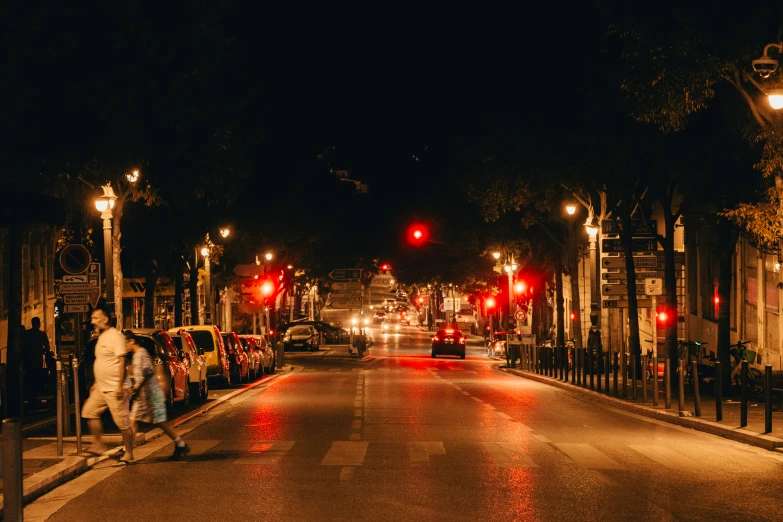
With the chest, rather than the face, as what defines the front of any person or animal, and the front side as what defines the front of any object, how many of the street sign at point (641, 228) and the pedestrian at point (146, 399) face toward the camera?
1

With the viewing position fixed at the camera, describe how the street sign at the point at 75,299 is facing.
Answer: facing the viewer

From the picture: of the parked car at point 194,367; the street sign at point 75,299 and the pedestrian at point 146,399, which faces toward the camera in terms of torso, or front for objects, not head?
the street sign

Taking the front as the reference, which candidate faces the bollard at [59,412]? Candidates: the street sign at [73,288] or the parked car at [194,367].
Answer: the street sign

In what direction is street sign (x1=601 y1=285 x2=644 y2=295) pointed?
toward the camera

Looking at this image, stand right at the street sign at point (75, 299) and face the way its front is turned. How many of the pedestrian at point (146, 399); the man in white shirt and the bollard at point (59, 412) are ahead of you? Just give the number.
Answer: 3

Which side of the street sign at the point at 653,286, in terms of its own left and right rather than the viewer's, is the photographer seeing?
front

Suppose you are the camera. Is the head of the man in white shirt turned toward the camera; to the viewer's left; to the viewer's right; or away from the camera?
to the viewer's left

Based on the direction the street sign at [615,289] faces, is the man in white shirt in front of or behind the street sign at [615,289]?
in front

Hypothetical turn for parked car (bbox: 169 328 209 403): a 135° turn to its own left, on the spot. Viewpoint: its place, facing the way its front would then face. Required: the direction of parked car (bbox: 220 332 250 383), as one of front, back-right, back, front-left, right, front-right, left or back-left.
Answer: back
